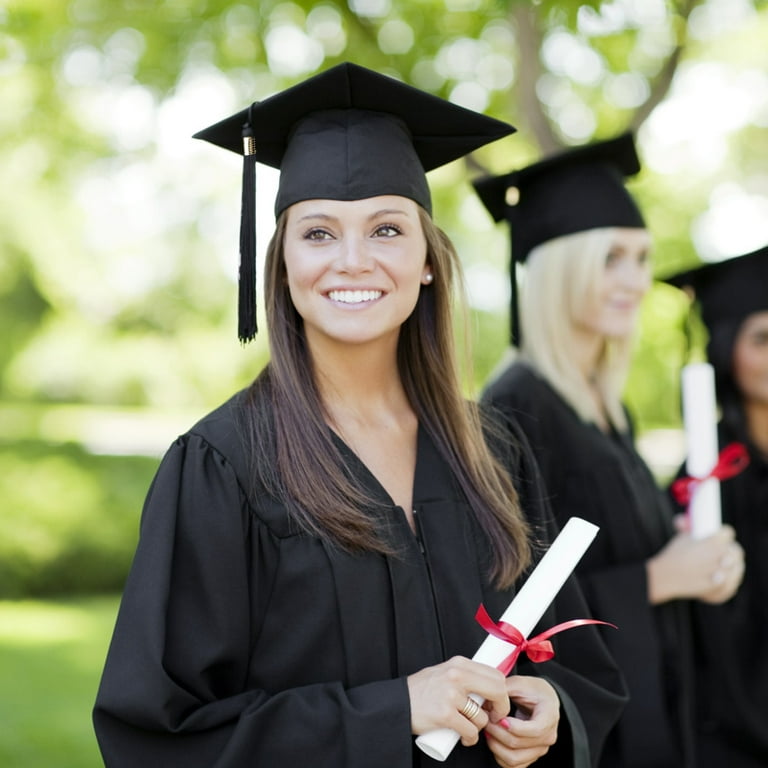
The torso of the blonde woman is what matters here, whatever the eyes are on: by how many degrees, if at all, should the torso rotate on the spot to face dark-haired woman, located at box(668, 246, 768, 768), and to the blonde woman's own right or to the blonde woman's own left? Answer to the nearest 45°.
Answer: approximately 90° to the blonde woman's own left

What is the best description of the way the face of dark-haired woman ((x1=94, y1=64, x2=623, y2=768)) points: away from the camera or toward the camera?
toward the camera

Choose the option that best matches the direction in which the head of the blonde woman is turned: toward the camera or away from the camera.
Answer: toward the camera

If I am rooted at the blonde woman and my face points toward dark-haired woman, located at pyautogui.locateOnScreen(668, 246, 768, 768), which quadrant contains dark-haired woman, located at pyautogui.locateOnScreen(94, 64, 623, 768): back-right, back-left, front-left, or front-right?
back-right

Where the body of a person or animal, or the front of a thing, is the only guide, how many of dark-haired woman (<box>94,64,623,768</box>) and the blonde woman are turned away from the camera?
0

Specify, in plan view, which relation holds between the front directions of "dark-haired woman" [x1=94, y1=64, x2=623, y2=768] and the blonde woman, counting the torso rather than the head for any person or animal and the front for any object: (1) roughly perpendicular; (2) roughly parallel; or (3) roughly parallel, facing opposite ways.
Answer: roughly parallel

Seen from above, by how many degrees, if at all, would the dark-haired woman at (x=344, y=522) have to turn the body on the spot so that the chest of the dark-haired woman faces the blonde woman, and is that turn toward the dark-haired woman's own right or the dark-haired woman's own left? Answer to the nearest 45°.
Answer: approximately 90° to the dark-haired woman's own left

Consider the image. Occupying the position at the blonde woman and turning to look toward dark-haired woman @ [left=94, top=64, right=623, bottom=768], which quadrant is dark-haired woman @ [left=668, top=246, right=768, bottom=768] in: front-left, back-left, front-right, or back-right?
back-left

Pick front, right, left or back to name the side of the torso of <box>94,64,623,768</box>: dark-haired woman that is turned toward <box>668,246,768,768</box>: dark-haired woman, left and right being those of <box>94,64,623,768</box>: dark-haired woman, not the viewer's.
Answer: left

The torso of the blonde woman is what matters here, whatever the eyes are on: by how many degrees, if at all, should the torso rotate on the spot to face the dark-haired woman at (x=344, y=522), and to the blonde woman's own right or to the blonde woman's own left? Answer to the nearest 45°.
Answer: approximately 45° to the blonde woman's own right

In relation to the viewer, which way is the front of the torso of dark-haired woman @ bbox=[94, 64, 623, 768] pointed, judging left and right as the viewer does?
facing the viewer and to the right of the viewer
